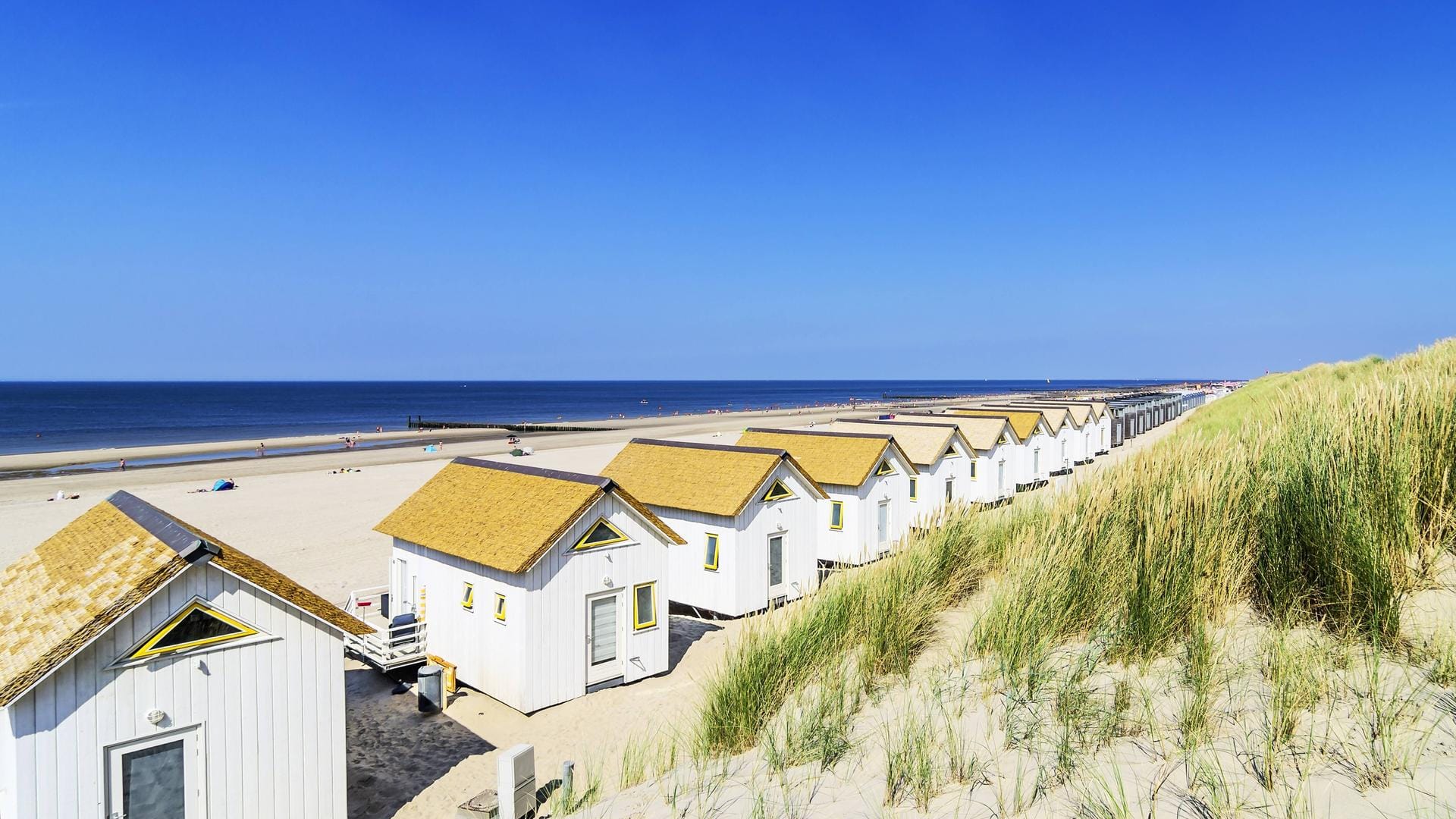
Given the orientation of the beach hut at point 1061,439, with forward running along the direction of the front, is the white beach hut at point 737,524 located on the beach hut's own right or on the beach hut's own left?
on the beach hut's own right

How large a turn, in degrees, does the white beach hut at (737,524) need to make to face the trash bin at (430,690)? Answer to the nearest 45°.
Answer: approximately 90° to its right

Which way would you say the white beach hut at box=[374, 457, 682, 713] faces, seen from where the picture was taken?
facing the viewer and to the right of the viewer

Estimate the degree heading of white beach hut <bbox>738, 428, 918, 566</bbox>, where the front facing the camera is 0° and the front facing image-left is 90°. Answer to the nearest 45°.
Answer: approximately 315°

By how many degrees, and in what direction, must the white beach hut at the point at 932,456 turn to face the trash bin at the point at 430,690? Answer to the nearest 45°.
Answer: approximately 90° to its right

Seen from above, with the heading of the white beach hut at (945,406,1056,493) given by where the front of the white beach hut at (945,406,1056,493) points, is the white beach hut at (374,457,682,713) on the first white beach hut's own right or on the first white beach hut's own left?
on the first white beach hut's own right

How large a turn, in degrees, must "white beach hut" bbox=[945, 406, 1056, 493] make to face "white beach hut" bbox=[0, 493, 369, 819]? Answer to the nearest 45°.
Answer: approximately 45° to its right

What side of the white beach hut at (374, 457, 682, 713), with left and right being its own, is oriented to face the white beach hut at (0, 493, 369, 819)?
right

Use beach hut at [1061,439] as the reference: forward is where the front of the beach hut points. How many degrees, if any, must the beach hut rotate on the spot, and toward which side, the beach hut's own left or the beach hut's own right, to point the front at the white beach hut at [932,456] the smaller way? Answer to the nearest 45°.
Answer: approximately 45° to the beach hut's own right

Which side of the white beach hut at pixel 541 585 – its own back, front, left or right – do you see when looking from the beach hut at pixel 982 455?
left

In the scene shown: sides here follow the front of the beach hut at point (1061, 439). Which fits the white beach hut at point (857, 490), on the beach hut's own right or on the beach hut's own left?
on the beach hut's own right

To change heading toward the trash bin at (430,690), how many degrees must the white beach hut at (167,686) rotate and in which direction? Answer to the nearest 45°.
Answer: approximately 90° to its left

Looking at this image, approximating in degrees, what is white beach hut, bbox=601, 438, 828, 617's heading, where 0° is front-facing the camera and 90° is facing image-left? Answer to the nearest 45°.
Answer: approximately 315°

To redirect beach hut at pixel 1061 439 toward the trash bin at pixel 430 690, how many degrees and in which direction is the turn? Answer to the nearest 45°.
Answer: approximately 45° to its right
